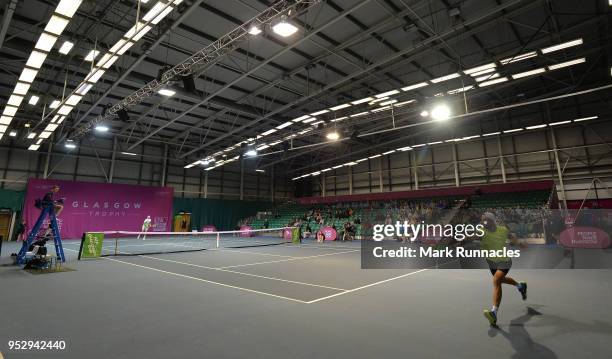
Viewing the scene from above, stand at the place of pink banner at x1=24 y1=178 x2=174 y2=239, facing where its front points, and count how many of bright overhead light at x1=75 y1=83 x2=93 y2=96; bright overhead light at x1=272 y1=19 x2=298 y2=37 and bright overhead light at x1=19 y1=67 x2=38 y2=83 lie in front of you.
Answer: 3

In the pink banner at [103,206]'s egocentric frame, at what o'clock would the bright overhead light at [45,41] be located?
The bright overhead light is roughly at 12 o'clock from the pink banner.

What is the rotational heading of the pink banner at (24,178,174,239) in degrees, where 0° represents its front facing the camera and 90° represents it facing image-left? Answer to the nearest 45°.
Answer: approximately 0°

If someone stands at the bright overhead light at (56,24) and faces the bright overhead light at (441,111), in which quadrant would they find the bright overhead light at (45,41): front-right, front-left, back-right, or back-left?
back-left

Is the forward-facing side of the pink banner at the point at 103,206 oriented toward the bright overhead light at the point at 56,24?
yes

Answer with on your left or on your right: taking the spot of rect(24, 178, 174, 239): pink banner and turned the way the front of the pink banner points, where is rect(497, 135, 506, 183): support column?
on your left

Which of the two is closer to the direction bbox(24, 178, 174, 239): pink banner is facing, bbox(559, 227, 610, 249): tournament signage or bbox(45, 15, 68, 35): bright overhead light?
the bright overhead light

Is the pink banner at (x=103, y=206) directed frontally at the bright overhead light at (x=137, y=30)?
yes

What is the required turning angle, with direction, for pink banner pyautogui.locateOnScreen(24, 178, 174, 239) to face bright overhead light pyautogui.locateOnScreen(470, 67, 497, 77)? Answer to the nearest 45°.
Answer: approximately 45° to its left
